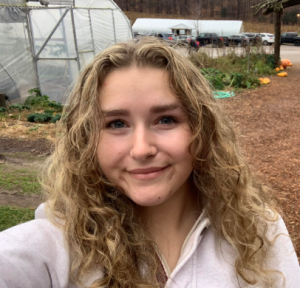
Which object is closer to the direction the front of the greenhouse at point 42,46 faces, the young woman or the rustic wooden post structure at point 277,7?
the young woman

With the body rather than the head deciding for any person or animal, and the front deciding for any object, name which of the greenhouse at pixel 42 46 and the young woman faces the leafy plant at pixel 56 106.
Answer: the greenhouse

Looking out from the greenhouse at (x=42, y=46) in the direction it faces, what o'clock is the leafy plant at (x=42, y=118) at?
The leafy plant is roughly at 12 o'clock from the greenhouse.

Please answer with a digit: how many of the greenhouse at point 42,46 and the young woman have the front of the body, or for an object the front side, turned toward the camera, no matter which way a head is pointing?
2

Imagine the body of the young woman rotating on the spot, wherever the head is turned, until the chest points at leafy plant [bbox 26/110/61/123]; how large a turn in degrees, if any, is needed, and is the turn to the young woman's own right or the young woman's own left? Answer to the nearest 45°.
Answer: approximately 180°

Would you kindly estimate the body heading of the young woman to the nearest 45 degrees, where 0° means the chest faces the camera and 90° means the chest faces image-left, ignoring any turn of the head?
approximately 0°

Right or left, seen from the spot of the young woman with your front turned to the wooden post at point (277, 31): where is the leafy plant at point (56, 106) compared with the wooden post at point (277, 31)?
left

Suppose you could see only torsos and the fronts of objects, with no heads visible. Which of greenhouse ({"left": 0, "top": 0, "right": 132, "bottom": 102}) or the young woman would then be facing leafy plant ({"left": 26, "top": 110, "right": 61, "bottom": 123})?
the greenhouse

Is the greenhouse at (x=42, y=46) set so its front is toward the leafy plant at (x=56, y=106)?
yes

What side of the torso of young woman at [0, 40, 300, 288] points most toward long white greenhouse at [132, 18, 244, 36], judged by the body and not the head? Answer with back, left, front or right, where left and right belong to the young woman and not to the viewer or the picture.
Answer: back

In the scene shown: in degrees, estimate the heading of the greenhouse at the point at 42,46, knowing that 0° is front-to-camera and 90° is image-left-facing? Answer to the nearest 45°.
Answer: approximately 0°
